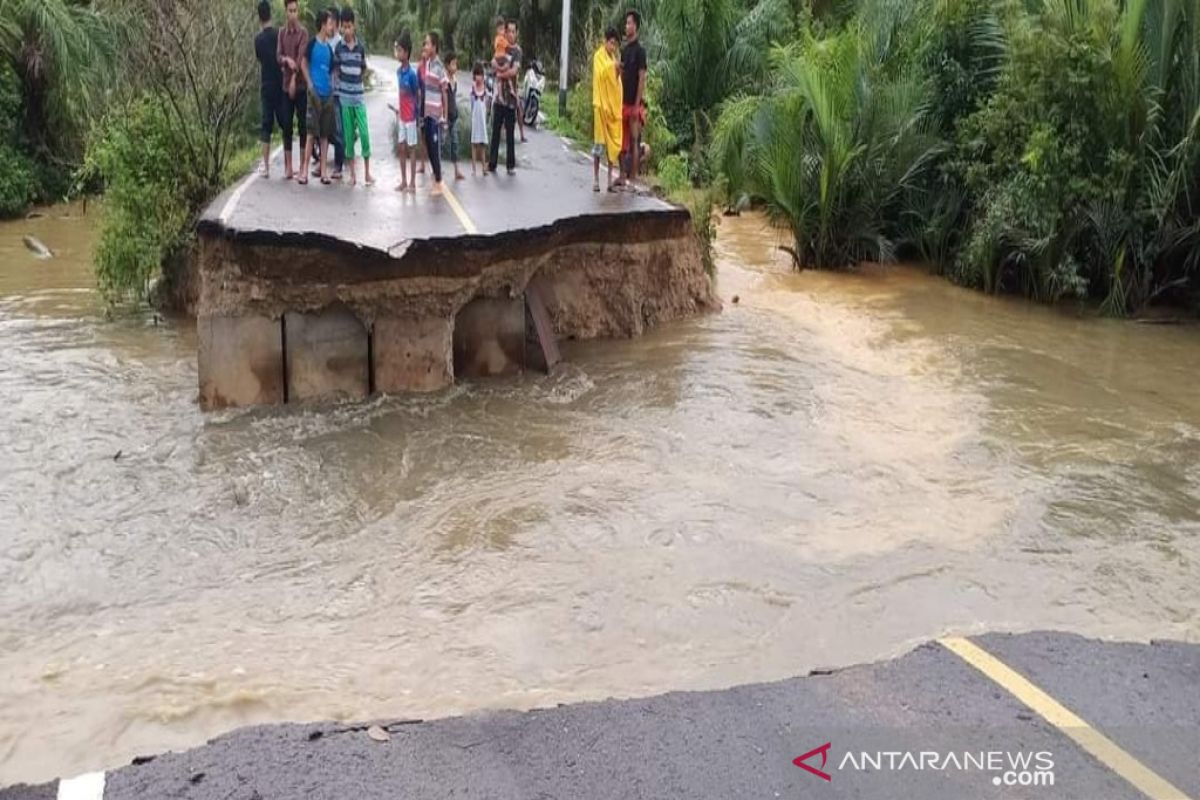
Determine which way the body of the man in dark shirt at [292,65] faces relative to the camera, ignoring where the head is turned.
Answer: toward the camera

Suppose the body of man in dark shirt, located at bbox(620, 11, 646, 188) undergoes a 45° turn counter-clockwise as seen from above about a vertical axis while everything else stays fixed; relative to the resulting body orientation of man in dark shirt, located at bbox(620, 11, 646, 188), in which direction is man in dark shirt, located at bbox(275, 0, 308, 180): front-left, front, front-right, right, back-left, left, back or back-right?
right

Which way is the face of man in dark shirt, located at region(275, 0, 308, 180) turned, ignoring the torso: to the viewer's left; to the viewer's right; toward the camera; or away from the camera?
toward the camera

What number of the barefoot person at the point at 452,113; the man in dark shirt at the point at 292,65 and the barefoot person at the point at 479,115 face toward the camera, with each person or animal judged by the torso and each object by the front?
3

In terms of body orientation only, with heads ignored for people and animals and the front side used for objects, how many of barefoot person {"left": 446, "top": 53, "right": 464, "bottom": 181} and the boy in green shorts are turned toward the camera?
2

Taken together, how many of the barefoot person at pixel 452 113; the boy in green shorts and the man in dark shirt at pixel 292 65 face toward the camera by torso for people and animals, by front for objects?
3

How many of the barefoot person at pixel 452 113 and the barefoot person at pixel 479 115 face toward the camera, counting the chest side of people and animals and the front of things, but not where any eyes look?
2

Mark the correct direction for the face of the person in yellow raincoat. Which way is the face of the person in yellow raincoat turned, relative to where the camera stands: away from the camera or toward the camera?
toward the camera

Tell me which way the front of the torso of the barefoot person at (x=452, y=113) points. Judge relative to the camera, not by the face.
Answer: toward the camera

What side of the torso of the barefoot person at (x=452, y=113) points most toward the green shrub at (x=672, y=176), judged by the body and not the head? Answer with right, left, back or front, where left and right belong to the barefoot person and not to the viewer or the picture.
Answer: left

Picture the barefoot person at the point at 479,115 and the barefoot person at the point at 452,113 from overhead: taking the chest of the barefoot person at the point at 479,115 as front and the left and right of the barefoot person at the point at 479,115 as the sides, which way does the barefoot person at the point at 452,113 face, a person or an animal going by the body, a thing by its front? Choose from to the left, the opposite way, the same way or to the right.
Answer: the same way

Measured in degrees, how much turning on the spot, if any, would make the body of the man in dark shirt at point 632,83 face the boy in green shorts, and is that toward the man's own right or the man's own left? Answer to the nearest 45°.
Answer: approximately 45° to the man's own right

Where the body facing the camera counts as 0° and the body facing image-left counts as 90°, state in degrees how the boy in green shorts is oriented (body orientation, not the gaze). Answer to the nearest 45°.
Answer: approximately 0°
